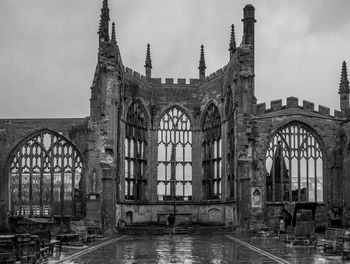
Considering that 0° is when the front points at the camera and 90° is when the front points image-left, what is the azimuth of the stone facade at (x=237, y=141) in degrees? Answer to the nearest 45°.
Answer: approximately 0°
